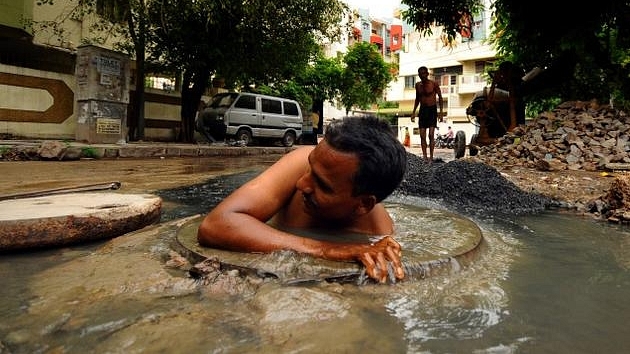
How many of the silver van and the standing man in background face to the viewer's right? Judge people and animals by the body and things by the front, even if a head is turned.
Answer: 0

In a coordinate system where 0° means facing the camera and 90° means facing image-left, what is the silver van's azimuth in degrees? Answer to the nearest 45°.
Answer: approximately 45°

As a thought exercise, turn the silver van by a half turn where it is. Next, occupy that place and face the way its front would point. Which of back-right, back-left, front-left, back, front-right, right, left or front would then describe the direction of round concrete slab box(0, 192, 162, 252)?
back-right

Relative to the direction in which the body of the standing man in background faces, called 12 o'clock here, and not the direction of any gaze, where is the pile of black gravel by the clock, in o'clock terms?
The pile of black gravel is roughly at 12 o'clock from the standing man in background.

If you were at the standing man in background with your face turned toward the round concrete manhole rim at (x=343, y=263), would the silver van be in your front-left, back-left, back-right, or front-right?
back-right

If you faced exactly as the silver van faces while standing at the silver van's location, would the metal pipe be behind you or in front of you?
in front

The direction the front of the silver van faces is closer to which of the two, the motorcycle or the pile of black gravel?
the pile of black gravel

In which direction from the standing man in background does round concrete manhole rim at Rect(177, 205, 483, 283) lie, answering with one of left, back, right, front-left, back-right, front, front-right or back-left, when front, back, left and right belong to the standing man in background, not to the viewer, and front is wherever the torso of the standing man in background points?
front

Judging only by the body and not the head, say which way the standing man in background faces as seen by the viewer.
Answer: toward the camera
